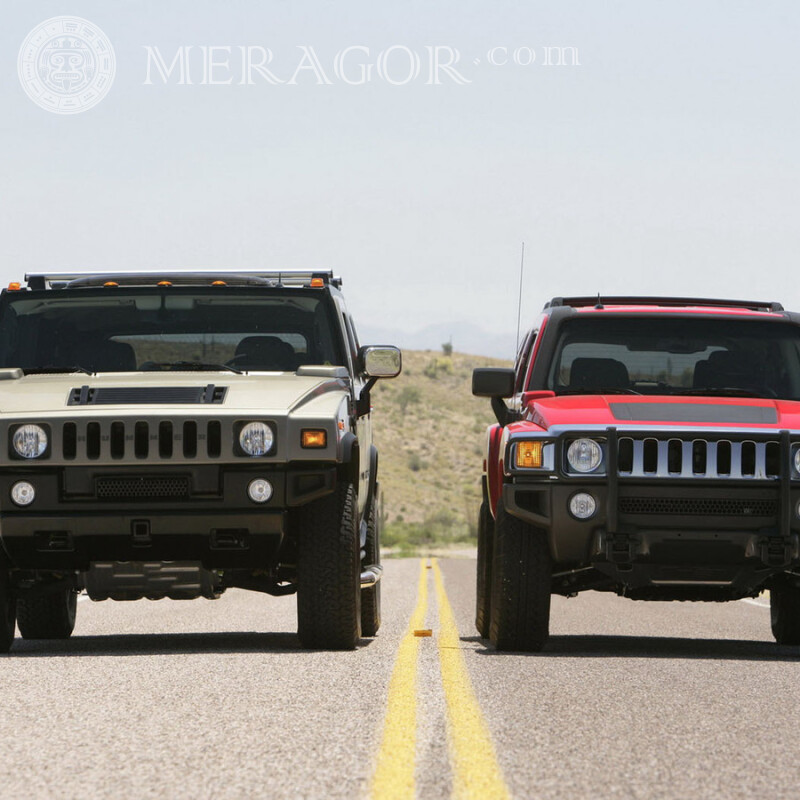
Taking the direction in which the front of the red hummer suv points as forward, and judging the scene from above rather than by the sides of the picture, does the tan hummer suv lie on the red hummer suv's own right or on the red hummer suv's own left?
on the red hummer suv's own right

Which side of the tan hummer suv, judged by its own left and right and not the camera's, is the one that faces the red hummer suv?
left

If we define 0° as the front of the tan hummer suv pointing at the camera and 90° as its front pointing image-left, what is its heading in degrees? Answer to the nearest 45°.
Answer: approximately 0°

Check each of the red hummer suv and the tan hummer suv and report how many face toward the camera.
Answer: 2
